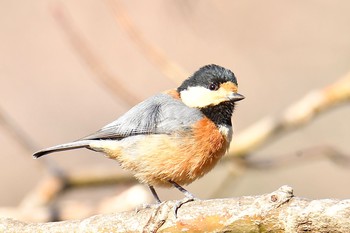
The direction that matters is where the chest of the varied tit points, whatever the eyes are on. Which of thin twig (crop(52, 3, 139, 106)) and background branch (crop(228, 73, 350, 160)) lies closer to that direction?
the background branch

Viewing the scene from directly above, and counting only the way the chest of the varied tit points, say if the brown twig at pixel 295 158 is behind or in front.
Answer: in front

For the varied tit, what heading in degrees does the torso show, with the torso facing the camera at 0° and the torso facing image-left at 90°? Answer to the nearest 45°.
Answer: approximately 270°

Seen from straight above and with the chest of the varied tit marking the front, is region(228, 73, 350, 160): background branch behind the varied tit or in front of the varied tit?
in front
